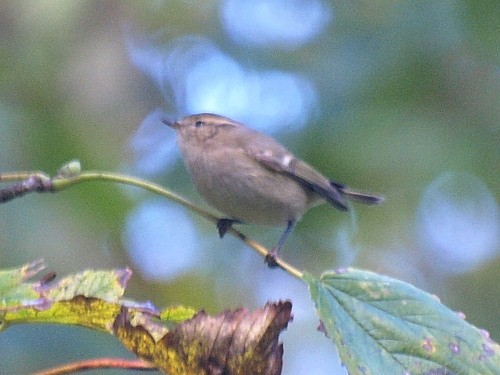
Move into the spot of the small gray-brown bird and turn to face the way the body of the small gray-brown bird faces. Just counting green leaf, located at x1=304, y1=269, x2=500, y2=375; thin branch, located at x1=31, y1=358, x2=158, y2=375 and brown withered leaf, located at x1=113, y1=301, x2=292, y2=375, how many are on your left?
3

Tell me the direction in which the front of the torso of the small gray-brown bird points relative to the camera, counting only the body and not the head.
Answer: to the viewer's left

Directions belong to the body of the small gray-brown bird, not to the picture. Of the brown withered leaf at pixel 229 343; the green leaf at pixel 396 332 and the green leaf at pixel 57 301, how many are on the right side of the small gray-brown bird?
0

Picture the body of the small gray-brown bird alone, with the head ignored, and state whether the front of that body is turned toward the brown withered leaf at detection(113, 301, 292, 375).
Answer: no

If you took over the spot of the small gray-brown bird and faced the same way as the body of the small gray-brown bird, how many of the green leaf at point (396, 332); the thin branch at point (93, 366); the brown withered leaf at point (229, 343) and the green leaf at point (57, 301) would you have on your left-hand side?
4
